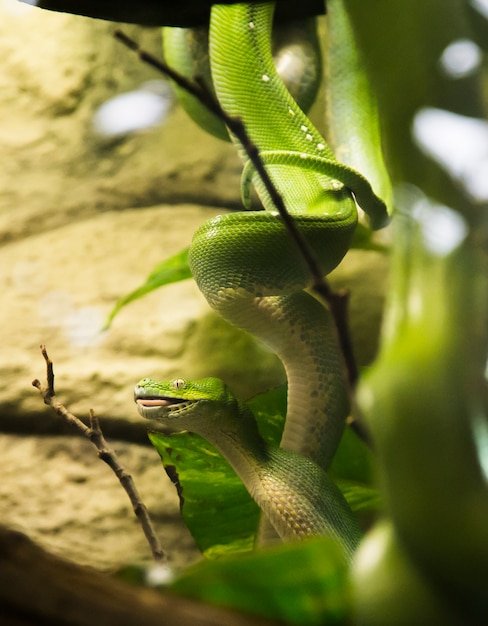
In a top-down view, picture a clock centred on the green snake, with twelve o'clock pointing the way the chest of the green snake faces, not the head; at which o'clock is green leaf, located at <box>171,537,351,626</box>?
The green leaf is roughly at 9 o'clock from the green snake.

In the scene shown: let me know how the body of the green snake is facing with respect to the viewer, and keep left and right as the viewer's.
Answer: facing to the left of the viewer
